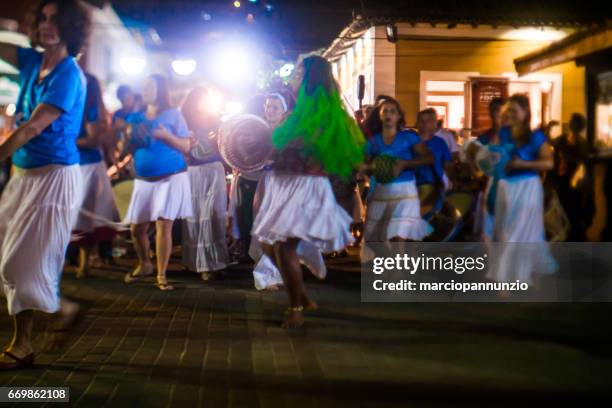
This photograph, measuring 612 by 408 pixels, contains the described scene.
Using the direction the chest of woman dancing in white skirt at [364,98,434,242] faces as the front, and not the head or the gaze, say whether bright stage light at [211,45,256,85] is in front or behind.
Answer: behind

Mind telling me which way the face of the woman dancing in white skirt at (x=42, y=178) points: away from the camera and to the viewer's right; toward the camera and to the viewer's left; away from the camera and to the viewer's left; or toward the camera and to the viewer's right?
toward the camera and to the viewer's left

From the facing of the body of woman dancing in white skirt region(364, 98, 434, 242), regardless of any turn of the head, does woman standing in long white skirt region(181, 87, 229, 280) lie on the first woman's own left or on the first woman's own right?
on the first woman's own right

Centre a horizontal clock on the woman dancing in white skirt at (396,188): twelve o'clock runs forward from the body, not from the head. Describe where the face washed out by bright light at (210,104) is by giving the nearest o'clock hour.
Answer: The face washed out by bright light is roughly at 4 o'clock from the woman dancing in white skirt.

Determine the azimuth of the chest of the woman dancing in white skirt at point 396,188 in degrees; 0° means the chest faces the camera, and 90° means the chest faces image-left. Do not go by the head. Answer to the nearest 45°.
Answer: approximately 0°

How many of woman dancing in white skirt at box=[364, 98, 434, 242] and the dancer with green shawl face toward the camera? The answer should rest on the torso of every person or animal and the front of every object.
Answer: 1

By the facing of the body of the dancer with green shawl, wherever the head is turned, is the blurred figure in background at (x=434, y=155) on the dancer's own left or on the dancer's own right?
on the dancer's own right

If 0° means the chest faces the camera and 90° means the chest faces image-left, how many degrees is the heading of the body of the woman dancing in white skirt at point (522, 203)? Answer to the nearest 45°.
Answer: approximately 45°

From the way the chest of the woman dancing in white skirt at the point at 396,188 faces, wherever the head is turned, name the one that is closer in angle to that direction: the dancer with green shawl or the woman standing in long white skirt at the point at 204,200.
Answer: the dancer with green shawl

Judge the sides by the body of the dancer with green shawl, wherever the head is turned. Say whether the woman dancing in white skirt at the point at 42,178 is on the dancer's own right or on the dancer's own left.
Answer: on the dancer's own left

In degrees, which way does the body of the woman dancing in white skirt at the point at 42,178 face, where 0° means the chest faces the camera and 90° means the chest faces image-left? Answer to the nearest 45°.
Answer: approximately 45°
